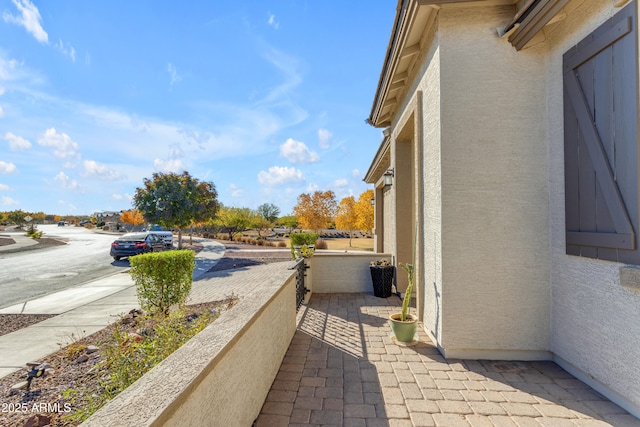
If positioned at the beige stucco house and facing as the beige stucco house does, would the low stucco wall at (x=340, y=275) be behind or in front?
in front

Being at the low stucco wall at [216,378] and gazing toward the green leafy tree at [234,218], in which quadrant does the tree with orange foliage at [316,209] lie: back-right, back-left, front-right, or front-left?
front-right

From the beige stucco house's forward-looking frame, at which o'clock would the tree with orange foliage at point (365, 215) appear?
The tree with orange foliage is roughly at 2 o'clock from the beige stucco house.

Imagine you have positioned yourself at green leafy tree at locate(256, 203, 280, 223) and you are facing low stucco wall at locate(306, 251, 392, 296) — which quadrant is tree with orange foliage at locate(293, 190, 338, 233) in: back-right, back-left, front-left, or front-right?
front-left

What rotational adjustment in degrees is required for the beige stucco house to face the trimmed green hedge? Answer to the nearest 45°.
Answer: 0° — it already faces it

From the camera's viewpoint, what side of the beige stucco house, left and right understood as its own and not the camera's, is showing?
left
